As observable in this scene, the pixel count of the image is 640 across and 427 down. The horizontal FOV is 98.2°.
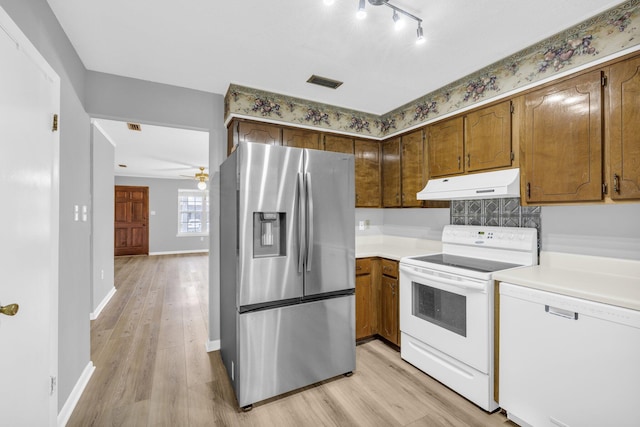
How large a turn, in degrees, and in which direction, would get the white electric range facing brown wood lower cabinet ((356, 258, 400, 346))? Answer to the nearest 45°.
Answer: approximately 90° to its right

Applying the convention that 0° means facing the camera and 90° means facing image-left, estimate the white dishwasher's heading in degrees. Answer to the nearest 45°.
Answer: approximately 45°

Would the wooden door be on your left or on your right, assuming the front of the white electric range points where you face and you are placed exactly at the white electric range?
on your right

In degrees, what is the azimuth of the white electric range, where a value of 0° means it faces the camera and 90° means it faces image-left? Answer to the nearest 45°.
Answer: approximately 45°
